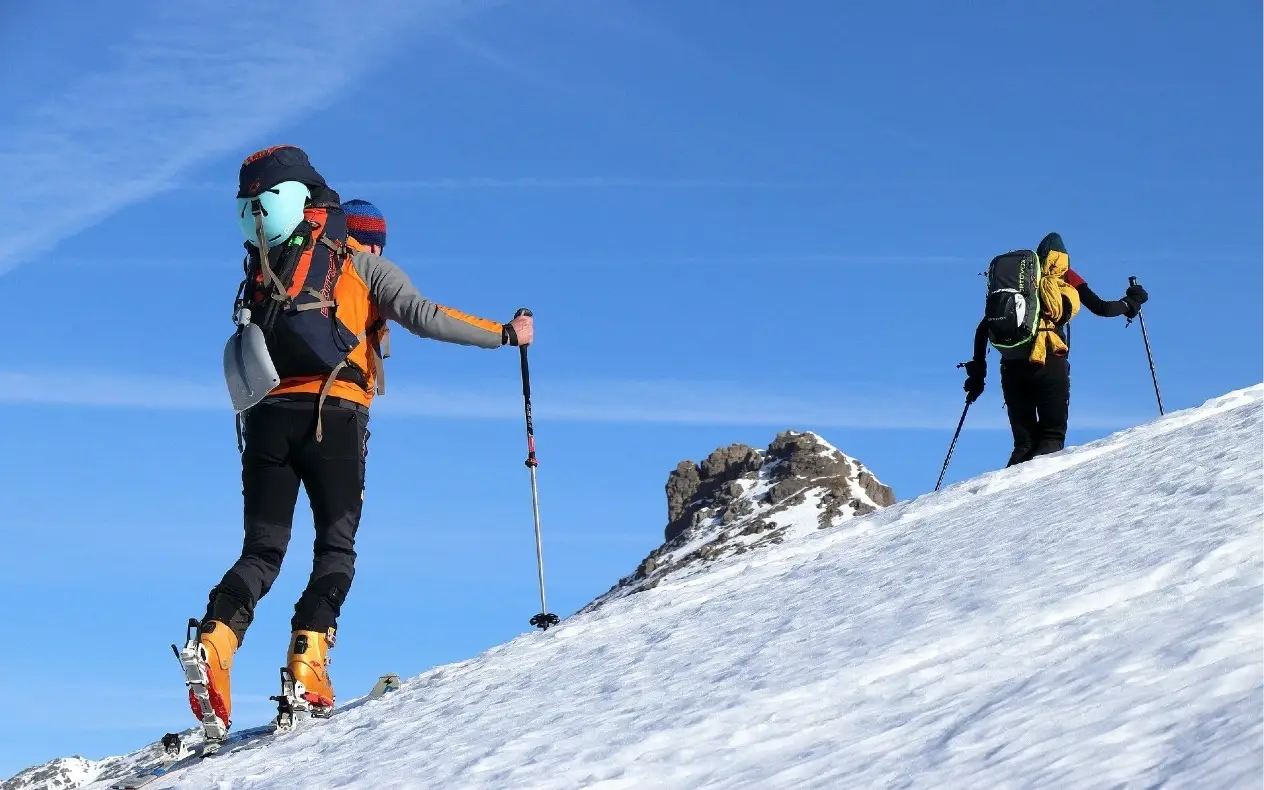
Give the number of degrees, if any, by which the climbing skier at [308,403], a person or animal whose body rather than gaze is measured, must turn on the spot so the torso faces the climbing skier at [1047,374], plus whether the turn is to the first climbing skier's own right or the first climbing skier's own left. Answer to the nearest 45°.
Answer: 0° — they already face them

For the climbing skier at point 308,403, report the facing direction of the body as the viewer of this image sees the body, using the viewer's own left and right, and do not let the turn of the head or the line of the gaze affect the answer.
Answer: facing away from the viewer and to the right of the viewer

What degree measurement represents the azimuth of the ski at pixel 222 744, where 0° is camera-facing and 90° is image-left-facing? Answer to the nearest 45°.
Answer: approximately 225°
